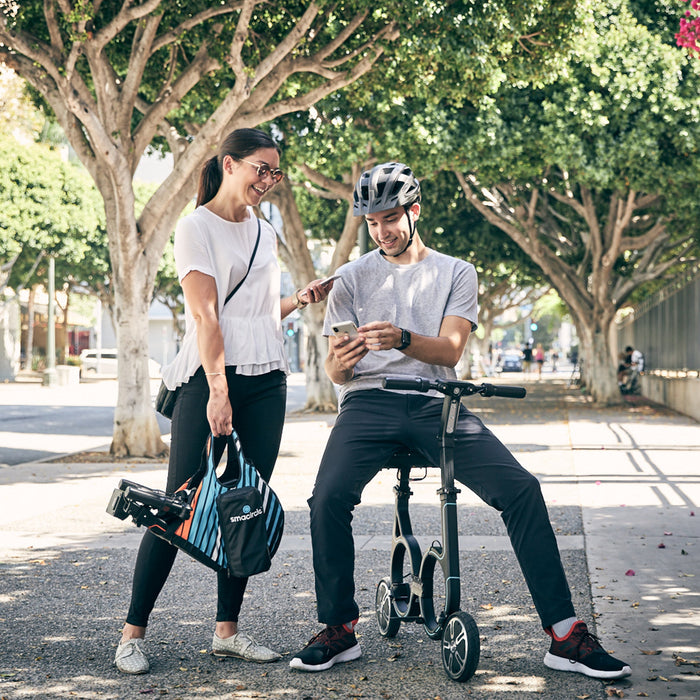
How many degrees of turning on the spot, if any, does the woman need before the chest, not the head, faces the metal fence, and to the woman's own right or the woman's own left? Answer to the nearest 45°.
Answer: approximately 90° to the woman's own left

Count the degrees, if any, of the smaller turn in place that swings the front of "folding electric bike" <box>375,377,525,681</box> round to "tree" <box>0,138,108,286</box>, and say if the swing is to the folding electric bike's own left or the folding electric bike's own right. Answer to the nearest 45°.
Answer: approximately 180°

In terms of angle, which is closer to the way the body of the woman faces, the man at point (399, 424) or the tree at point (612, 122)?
the man

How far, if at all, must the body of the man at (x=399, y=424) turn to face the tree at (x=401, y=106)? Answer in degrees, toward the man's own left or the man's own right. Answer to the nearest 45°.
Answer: approximately 180°

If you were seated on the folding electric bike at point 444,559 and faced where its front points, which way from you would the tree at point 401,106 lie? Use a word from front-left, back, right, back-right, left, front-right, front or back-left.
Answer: back-left

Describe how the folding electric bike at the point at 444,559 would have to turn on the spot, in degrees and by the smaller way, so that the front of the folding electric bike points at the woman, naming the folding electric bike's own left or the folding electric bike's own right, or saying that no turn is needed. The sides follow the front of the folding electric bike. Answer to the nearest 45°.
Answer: approximately 135° to the folding electric bike's own right

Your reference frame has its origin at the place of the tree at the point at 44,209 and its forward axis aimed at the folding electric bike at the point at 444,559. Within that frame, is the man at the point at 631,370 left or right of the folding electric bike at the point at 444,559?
left

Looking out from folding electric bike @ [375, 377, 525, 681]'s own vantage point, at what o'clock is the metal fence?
The metal fence is roughly at 8 o'clock from the folding electric bike.

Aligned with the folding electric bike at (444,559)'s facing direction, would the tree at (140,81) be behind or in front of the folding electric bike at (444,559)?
behind

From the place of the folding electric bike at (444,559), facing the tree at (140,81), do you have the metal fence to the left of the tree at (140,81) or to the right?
right

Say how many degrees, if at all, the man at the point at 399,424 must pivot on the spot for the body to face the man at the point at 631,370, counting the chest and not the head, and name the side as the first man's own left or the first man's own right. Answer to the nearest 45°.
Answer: approximately 180°

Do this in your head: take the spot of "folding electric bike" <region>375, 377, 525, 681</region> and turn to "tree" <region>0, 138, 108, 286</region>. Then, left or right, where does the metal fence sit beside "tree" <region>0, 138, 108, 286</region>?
right

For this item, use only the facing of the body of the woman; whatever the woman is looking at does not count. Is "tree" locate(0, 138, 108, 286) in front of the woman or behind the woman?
behind
